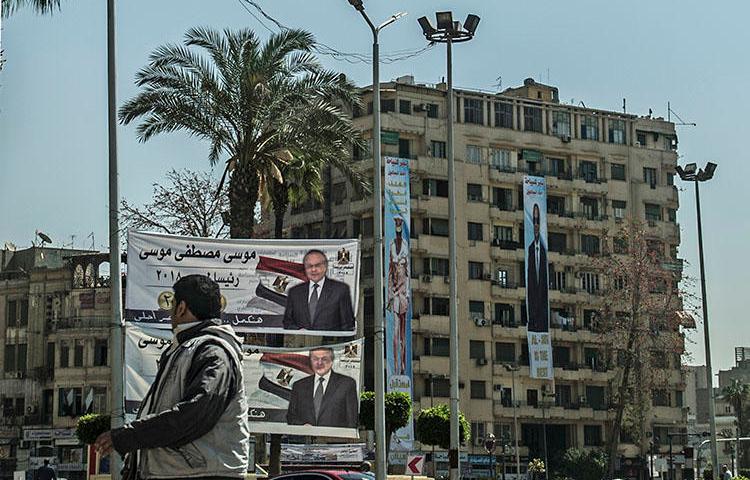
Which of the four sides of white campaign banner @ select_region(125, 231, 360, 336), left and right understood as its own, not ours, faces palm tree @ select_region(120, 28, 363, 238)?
back

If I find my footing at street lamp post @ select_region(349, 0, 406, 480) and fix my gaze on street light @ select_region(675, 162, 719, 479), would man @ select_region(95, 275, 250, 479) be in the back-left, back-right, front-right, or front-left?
back-right

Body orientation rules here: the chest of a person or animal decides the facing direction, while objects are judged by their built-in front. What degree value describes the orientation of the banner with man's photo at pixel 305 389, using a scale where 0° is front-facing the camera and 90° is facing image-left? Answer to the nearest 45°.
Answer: approximately 0°

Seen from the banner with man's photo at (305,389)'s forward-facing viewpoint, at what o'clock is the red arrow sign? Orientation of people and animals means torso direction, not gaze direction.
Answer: The red arrow sign is roughly at 7 o'clock from the banner with man's photo.

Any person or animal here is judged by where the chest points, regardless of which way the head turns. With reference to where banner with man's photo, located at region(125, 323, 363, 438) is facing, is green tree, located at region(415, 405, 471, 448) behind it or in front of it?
behind

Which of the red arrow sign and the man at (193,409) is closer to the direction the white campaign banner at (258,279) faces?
the man

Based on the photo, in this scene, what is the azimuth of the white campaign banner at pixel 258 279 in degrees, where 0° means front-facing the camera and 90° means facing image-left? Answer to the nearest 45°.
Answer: approximately 0°

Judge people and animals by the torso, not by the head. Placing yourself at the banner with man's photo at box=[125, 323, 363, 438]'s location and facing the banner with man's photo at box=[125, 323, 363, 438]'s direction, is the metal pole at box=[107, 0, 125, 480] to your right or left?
on your right

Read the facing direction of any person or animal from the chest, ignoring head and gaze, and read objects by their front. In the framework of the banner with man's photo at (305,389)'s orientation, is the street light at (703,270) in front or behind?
behind

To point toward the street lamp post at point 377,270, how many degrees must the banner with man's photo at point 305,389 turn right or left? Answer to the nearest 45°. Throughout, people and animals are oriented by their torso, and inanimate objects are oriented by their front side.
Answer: approximately 90° to its left

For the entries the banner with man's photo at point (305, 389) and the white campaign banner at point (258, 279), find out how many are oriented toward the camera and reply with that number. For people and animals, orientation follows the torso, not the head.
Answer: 2
